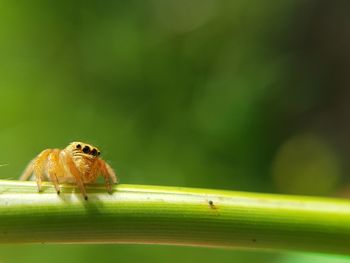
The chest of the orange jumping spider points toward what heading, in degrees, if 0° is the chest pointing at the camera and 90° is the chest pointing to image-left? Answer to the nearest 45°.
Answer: approximately 315°
